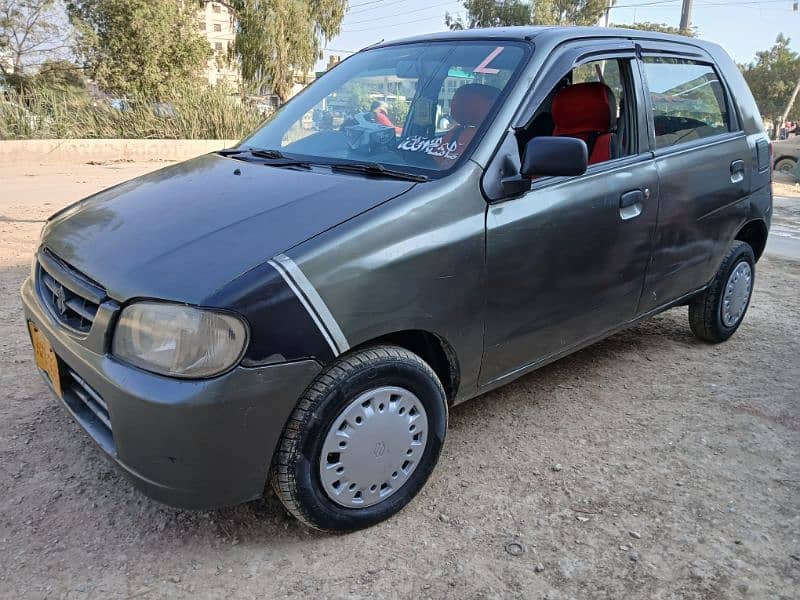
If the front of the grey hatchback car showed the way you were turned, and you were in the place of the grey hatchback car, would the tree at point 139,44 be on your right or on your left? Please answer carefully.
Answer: on your right

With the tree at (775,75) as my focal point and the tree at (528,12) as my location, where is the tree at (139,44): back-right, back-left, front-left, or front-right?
back-right

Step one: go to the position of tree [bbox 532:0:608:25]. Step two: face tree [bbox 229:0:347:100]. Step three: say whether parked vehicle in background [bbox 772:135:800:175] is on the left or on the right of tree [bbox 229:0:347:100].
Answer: left

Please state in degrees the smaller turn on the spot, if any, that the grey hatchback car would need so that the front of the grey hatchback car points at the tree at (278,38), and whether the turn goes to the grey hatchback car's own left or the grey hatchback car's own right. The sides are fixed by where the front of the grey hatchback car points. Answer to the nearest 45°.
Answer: approximately 135° to the grey hatchback car's own right

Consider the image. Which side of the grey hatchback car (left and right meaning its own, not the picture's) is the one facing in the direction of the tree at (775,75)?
back

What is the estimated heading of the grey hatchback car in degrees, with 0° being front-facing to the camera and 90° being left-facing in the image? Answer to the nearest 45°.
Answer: approximately 45°

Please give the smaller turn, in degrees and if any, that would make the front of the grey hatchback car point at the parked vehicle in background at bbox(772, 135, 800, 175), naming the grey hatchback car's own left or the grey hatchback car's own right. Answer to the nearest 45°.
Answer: approximately 180°

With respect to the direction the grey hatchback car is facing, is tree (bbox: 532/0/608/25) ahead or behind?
behind

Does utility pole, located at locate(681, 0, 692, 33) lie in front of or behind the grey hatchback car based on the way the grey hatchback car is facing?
behind

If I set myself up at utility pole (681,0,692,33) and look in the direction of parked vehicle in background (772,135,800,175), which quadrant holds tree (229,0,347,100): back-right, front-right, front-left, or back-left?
back-right

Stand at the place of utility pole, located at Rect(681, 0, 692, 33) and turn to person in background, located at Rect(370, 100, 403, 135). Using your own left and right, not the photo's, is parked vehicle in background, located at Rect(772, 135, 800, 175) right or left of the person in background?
left

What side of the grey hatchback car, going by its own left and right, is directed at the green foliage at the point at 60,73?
right

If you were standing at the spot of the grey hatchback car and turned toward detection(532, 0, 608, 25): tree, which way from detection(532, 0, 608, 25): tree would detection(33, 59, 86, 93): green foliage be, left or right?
left

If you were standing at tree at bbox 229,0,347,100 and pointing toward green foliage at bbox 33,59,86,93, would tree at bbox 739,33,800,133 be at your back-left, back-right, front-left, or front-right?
back-left
